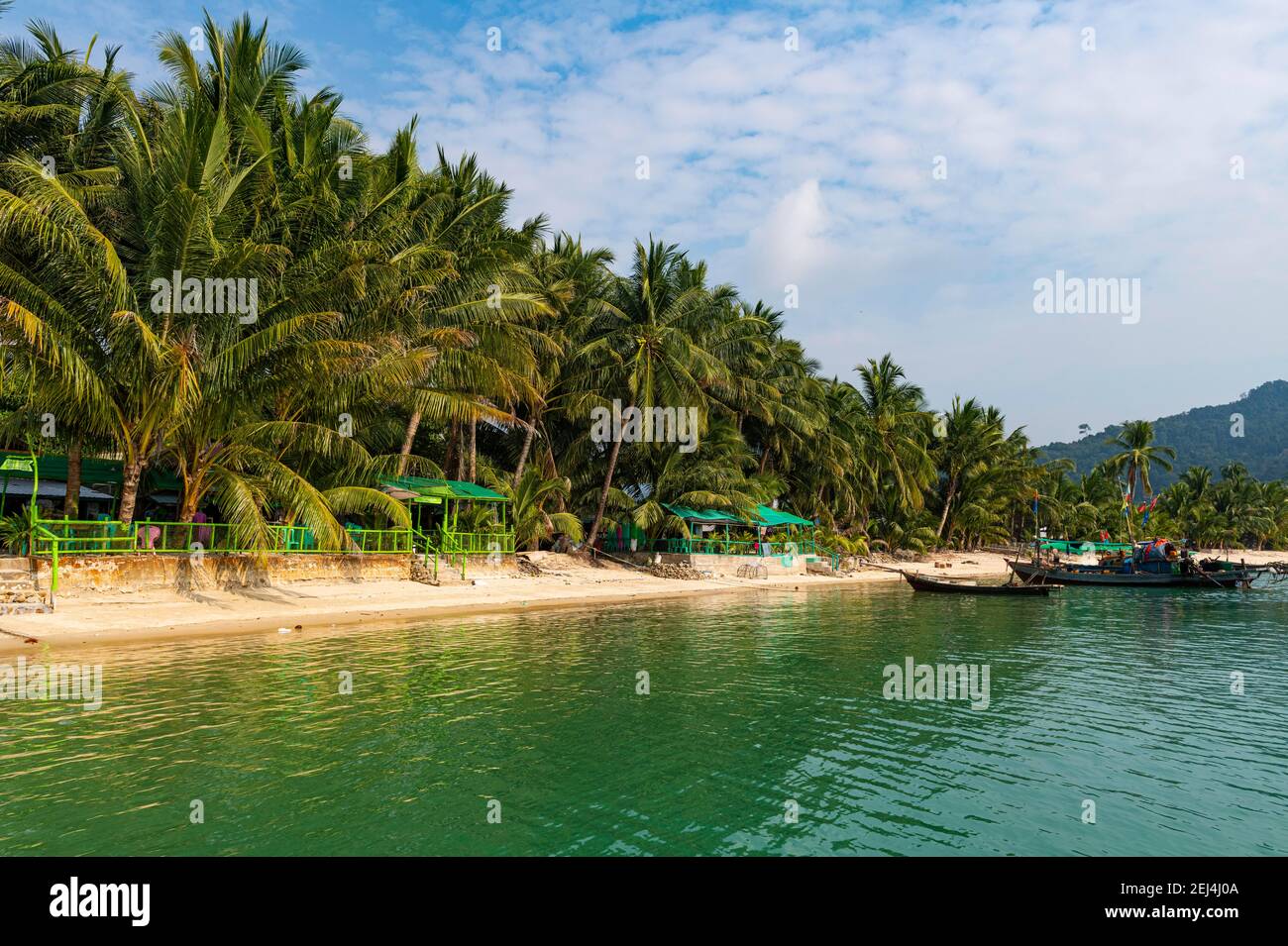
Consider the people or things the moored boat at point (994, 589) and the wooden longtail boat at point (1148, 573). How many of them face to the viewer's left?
2

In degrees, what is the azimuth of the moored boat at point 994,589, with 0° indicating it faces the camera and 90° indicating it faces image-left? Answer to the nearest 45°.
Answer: approximately 90°

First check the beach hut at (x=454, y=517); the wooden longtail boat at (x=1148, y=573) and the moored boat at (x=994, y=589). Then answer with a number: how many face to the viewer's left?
2

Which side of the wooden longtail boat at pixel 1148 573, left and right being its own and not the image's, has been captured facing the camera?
left

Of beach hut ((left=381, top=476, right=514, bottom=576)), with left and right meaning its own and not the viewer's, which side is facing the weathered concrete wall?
right

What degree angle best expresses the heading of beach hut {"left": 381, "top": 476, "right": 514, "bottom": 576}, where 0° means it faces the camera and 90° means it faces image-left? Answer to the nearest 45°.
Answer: approximately 315°

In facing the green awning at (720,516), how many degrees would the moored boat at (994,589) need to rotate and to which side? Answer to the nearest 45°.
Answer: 0° — it already faces it
